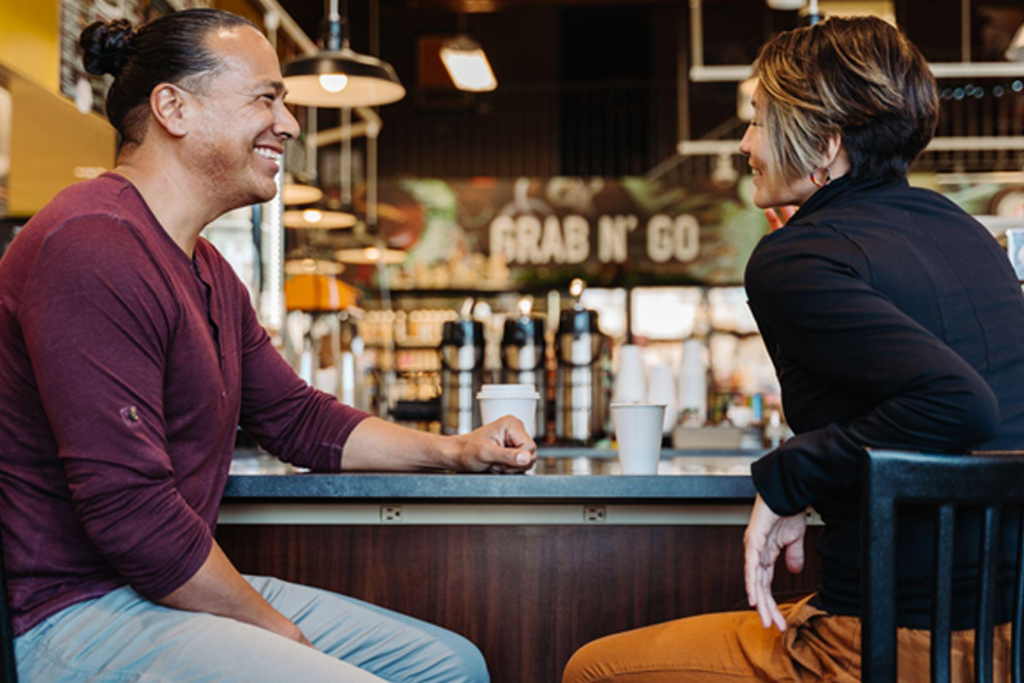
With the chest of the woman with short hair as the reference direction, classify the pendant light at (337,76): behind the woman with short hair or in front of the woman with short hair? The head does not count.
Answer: in front

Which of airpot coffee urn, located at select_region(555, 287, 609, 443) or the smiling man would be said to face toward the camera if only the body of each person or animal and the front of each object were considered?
the airpot coffee urn

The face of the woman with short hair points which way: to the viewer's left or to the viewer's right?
to the viewer's left

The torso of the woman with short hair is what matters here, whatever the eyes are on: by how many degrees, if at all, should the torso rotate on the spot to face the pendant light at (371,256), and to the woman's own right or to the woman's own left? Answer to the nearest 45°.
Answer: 0° — they already face it

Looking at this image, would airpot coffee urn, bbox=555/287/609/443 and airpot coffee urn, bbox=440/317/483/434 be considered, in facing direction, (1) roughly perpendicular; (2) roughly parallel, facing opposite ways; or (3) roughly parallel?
roughly parallel

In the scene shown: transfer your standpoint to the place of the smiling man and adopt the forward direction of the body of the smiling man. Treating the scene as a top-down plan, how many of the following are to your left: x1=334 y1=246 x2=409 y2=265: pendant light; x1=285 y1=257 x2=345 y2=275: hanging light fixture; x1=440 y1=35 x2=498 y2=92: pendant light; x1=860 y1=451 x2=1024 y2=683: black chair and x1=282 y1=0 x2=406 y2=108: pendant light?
4

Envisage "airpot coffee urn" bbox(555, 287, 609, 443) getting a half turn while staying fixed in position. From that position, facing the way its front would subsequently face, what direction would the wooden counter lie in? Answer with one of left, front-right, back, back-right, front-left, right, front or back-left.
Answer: back

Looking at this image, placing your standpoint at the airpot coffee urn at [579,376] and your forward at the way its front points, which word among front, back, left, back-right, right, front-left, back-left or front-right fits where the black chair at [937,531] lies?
front

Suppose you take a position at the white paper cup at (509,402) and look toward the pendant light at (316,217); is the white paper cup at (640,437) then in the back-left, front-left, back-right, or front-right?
back-right

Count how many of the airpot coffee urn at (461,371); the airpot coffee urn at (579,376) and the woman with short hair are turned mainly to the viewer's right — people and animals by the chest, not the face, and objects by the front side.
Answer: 0

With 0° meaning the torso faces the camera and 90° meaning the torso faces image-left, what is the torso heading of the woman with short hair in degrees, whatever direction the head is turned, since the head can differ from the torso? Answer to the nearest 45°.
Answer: approximately 135°

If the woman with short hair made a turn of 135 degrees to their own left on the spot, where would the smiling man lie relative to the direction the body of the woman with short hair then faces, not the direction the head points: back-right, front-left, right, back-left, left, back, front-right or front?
right

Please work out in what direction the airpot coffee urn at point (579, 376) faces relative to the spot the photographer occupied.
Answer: facing the viewer

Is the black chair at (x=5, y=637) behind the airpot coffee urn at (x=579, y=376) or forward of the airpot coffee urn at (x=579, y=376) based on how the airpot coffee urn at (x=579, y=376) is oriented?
forward

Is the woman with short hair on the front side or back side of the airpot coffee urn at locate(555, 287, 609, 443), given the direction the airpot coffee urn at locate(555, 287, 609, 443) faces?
on the front side

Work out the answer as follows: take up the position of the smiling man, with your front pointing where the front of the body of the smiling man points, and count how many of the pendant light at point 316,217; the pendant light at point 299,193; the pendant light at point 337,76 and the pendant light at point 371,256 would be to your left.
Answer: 4

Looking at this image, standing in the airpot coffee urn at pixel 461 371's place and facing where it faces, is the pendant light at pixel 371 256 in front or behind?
behind

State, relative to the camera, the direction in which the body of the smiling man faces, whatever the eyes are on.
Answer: to the viewer's right

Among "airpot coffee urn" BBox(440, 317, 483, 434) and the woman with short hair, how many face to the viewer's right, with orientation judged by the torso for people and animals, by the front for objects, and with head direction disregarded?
0
